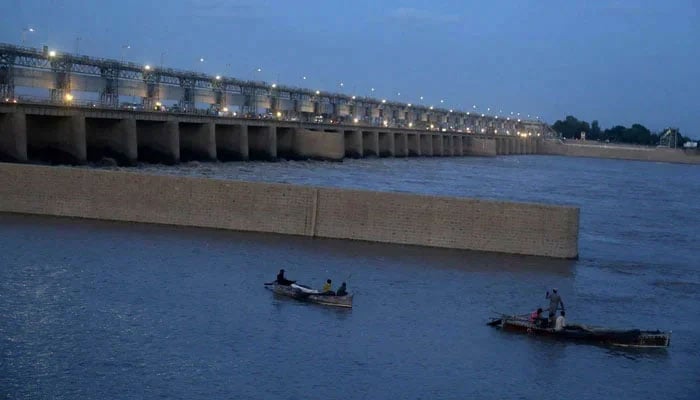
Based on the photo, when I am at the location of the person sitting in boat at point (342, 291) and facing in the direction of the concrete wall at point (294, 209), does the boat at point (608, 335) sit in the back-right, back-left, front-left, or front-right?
back-right

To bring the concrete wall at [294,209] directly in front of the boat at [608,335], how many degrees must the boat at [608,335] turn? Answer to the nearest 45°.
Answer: approximately 45° to its right

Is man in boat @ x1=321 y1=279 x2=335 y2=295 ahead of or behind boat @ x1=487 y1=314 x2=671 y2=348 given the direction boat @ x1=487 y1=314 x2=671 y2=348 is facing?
ahead

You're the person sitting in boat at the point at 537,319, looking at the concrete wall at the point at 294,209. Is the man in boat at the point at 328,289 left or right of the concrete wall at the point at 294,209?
left

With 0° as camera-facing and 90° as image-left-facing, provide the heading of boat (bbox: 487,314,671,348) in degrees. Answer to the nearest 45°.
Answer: approximately 90°

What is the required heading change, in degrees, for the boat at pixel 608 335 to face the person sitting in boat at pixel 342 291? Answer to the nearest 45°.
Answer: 0° — it already faces them

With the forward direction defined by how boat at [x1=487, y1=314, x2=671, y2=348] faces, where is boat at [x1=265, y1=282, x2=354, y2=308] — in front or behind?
in front
